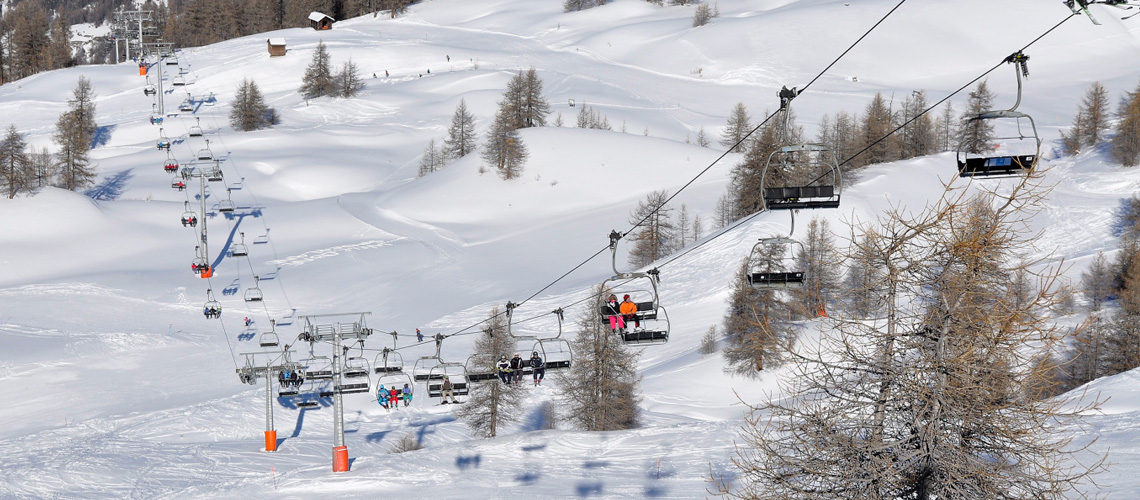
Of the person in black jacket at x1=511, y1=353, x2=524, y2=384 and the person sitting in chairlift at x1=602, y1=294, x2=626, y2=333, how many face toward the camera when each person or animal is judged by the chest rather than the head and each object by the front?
2

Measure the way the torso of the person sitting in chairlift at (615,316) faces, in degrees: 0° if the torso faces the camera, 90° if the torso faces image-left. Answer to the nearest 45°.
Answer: approximately 0°

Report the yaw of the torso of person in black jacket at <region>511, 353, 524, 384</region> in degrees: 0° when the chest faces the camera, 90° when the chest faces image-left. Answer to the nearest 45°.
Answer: approximately 0°
